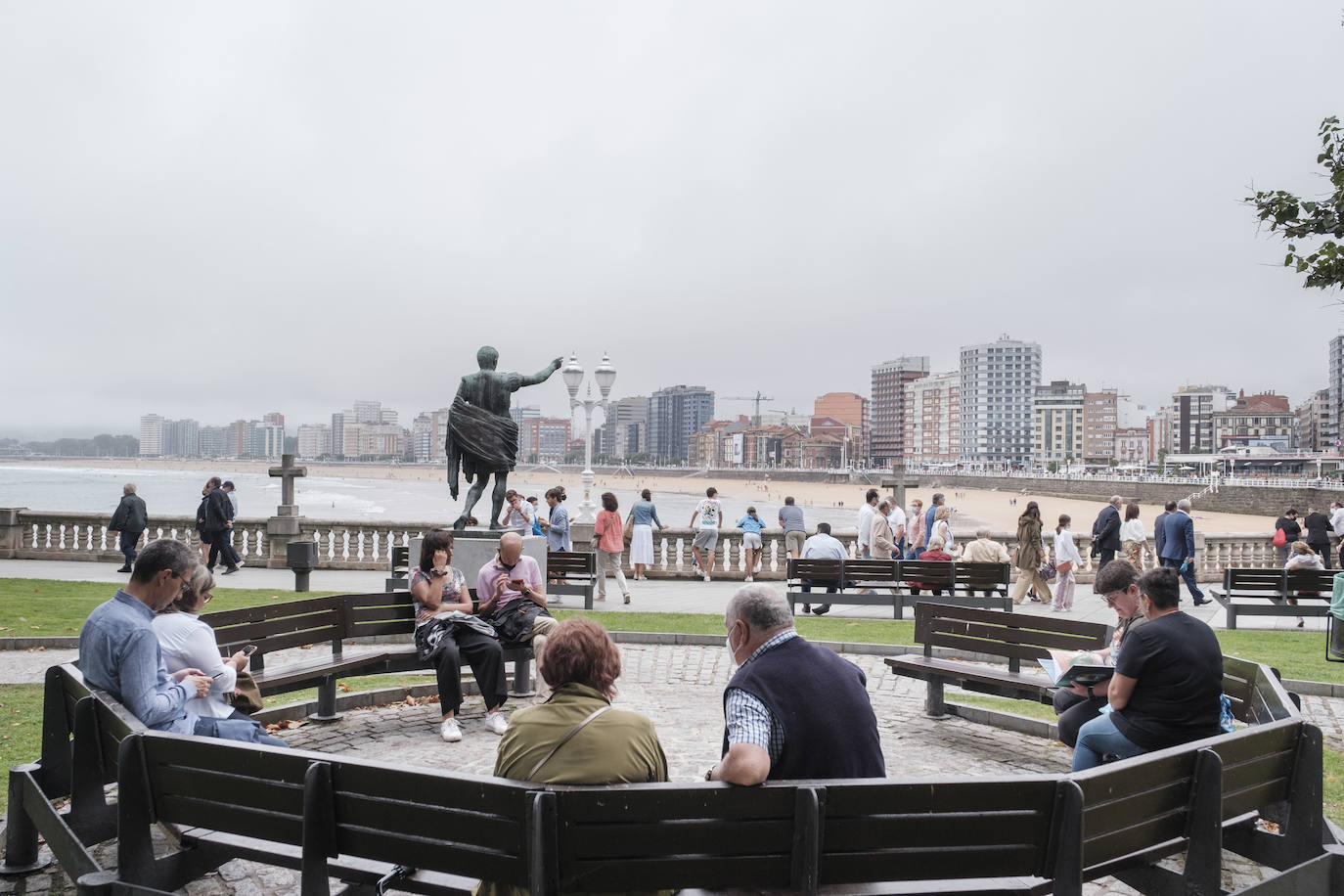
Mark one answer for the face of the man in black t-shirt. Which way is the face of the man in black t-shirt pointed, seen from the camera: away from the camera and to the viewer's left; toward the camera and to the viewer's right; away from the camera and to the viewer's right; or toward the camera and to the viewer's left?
away from the camera and to the viewer's left

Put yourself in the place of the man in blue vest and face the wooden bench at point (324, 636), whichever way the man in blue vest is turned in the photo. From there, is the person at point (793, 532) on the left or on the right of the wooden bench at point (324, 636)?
right

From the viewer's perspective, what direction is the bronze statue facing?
away from the camera

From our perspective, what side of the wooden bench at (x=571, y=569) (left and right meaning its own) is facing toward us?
front

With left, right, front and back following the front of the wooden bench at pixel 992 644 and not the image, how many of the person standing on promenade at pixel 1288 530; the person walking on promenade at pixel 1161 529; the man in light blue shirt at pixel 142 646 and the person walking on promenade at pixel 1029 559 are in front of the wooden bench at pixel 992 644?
1

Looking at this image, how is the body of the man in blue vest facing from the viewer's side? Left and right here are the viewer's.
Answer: facing away from the viewer and to the left of the viewer

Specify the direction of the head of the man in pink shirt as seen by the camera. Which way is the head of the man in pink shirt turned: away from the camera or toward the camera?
toward the camera
